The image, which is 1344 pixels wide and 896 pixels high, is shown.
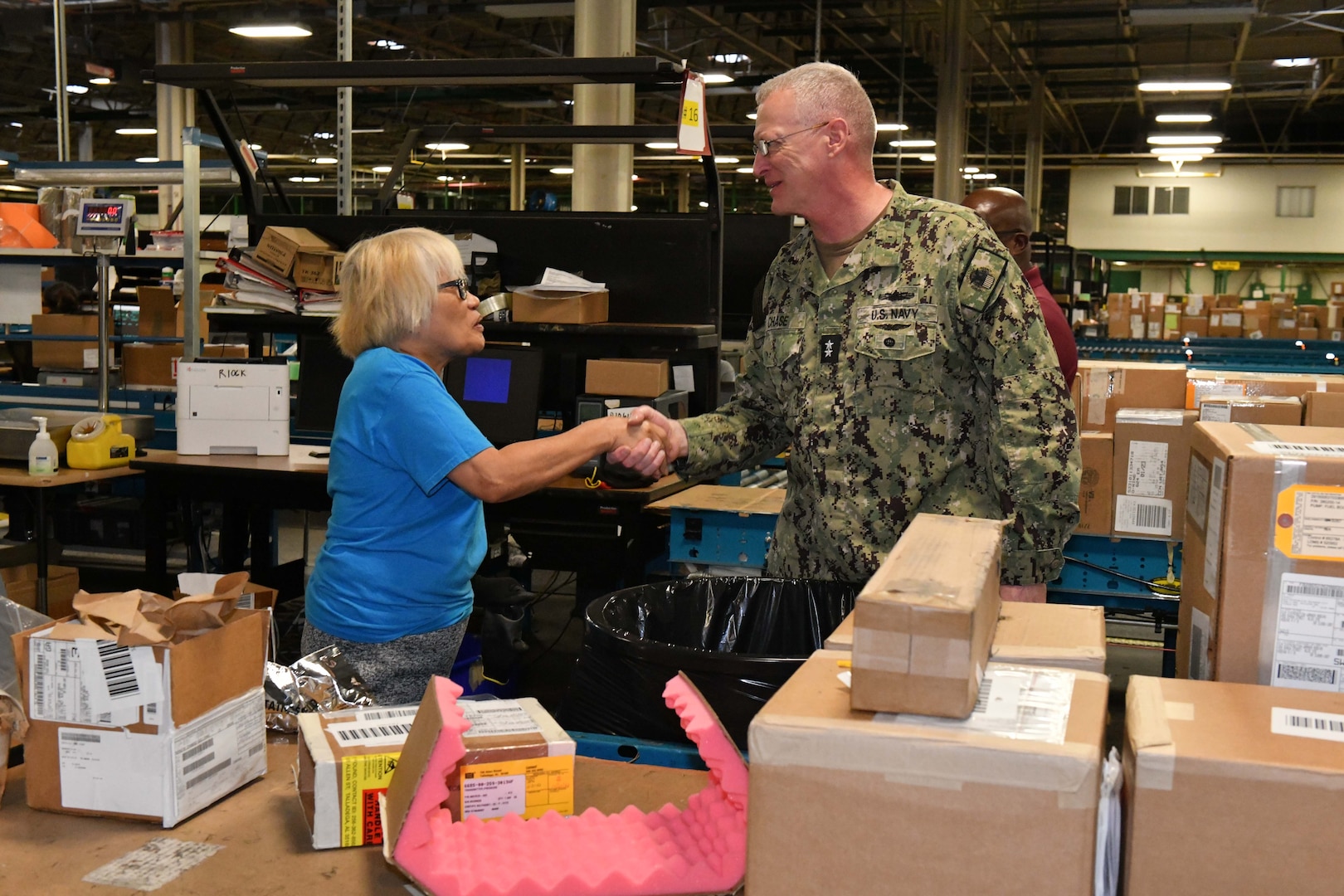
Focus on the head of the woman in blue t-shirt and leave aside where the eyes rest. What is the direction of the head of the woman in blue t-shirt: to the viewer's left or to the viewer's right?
to the viewer's right

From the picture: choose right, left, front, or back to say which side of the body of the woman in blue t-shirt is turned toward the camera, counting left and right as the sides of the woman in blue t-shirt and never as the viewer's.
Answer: right

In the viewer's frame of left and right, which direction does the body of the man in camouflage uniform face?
facing the viewer and to the left of the viewer

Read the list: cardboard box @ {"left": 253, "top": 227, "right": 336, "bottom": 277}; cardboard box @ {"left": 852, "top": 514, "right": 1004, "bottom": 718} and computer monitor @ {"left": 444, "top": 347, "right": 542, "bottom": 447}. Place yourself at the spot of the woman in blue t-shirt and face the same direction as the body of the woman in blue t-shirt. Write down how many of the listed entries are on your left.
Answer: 2

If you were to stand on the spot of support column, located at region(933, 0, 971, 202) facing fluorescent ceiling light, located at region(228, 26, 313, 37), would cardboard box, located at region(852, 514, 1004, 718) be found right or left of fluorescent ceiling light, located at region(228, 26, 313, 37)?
left

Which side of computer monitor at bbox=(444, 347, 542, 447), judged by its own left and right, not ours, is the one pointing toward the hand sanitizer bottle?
right

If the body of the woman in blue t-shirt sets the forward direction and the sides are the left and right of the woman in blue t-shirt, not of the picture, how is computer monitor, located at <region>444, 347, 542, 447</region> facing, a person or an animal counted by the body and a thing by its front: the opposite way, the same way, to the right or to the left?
to the right

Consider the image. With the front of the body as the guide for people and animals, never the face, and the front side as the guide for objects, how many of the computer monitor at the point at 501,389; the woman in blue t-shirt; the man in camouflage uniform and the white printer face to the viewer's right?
1

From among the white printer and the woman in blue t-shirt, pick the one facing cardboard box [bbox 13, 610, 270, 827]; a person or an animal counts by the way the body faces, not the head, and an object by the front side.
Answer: the white printer

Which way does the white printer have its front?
toward the camera

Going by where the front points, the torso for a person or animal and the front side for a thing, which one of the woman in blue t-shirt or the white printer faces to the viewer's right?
the woman in blue t-shirt

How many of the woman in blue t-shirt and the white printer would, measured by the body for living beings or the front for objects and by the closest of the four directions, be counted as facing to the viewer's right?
1

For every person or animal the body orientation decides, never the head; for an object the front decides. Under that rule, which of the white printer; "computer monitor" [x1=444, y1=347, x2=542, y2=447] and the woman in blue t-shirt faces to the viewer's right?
the woman in blue t-shirt

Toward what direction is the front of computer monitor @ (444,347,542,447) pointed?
toward the camera

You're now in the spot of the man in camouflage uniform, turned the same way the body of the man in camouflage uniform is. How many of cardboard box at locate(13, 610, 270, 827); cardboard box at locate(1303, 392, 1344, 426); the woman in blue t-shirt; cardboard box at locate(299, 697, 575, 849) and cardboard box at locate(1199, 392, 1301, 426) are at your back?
2

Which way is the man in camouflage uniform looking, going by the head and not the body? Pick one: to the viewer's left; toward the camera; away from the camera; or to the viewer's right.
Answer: to the viewer's left

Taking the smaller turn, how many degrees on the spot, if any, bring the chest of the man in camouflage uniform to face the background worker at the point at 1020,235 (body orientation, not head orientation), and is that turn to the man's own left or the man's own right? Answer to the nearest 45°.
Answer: approximately 135° to the man's own right
